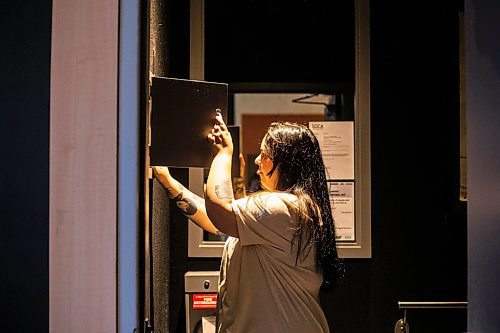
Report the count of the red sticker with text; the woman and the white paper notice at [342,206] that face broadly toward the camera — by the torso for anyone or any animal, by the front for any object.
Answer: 2

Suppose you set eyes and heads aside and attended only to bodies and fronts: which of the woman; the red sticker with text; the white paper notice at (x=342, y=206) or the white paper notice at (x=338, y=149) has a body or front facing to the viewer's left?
the woman

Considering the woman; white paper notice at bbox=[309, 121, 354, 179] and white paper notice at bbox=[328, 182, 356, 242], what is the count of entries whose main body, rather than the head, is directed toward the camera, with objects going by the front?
2

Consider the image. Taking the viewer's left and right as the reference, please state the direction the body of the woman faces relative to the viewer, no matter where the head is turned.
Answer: facing to the left of the viewer

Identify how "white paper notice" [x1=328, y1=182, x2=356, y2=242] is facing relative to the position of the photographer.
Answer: facing the viewer

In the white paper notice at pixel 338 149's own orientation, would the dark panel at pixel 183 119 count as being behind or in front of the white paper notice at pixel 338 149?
in front

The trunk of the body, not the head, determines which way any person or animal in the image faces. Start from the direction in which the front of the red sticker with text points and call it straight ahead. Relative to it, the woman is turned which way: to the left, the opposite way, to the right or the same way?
to the right

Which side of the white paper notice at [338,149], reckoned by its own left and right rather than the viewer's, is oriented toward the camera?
front

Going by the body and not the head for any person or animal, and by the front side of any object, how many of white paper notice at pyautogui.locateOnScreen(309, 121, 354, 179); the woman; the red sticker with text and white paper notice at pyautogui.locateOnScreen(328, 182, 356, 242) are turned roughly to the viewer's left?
1

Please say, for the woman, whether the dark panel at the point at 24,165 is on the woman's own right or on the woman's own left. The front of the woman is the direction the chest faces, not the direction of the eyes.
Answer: on the woman's own left

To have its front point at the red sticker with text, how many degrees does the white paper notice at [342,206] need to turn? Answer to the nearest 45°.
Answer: approximately 45° to its right

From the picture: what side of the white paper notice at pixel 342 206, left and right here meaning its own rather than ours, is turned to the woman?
front

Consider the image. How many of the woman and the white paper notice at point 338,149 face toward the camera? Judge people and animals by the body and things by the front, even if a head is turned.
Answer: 1

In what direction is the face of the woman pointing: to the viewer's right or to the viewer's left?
to the viewer's left
